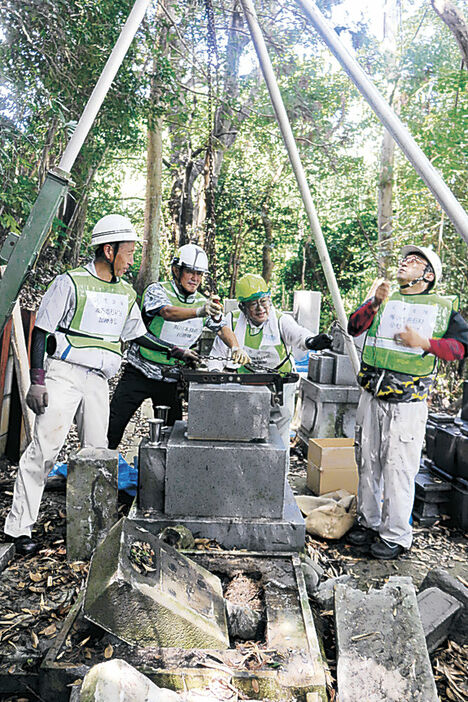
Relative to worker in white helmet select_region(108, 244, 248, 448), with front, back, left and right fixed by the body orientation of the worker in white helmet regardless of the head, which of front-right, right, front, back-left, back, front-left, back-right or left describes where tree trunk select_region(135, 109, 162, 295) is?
back-left

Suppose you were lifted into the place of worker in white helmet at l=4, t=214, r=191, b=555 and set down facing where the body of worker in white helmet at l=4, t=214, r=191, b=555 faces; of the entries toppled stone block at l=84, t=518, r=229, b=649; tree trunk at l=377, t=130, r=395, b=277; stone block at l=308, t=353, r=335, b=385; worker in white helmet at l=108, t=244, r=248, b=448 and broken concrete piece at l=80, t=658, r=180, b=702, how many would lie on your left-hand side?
3

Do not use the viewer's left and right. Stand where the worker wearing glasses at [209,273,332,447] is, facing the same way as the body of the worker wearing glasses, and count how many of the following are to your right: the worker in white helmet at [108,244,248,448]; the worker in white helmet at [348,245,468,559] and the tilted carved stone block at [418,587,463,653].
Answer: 1

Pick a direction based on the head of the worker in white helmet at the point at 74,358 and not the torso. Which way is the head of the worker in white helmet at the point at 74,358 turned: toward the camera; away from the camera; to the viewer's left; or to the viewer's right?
to the viewer's right

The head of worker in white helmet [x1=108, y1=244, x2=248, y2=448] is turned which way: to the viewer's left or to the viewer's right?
to the viewer's right

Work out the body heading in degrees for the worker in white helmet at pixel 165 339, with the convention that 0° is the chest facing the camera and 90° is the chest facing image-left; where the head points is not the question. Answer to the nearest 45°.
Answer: approximately 315°
